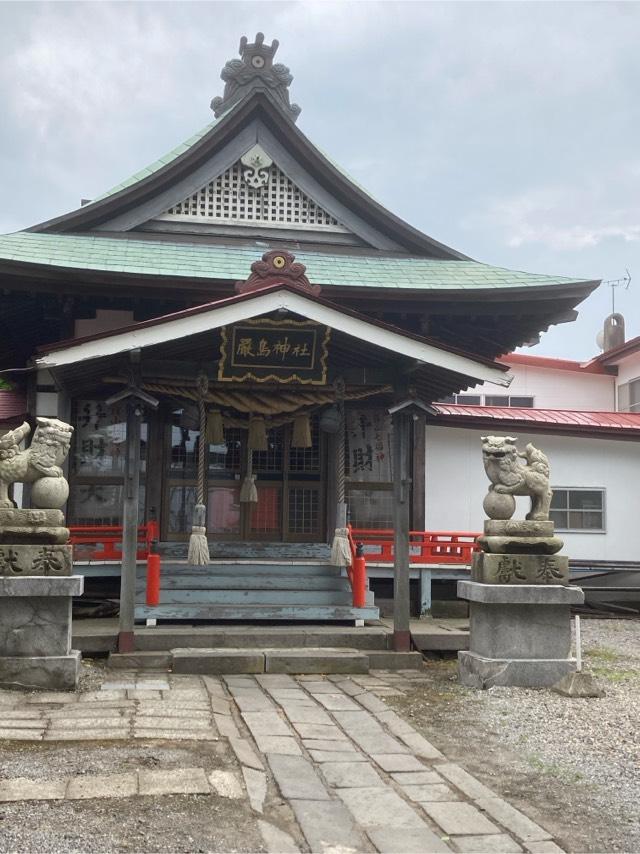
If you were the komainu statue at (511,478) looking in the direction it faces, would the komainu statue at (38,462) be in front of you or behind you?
in front

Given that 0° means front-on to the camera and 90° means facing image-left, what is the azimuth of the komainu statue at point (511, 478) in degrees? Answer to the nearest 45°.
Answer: approximately 90°

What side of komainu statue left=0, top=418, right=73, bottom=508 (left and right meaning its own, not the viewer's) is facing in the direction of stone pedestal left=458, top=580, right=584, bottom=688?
front

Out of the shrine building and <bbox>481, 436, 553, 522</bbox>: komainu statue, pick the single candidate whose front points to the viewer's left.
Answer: the komainu statue

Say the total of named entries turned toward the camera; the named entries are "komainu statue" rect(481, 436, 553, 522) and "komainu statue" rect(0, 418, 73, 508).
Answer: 0

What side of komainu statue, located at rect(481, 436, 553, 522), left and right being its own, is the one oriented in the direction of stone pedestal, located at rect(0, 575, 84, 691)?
front

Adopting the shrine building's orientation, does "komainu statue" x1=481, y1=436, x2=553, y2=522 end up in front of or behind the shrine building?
in front

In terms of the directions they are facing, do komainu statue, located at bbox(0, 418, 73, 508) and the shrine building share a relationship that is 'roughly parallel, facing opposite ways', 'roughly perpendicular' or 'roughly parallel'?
roughly perpendicular

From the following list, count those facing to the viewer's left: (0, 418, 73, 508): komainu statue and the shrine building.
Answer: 0

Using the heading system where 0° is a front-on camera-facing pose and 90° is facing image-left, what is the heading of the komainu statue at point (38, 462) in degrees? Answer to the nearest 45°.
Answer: approximately 270°

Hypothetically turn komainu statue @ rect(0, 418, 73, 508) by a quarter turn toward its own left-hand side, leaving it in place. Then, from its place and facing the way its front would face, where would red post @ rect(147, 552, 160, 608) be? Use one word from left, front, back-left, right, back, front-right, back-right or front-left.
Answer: front-right

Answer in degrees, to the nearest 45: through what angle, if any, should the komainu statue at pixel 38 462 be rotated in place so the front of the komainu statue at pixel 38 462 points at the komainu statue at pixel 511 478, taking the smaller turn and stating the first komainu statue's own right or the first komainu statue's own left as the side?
0° — it already faces it
